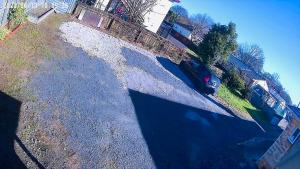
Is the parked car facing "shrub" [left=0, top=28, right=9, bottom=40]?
no
